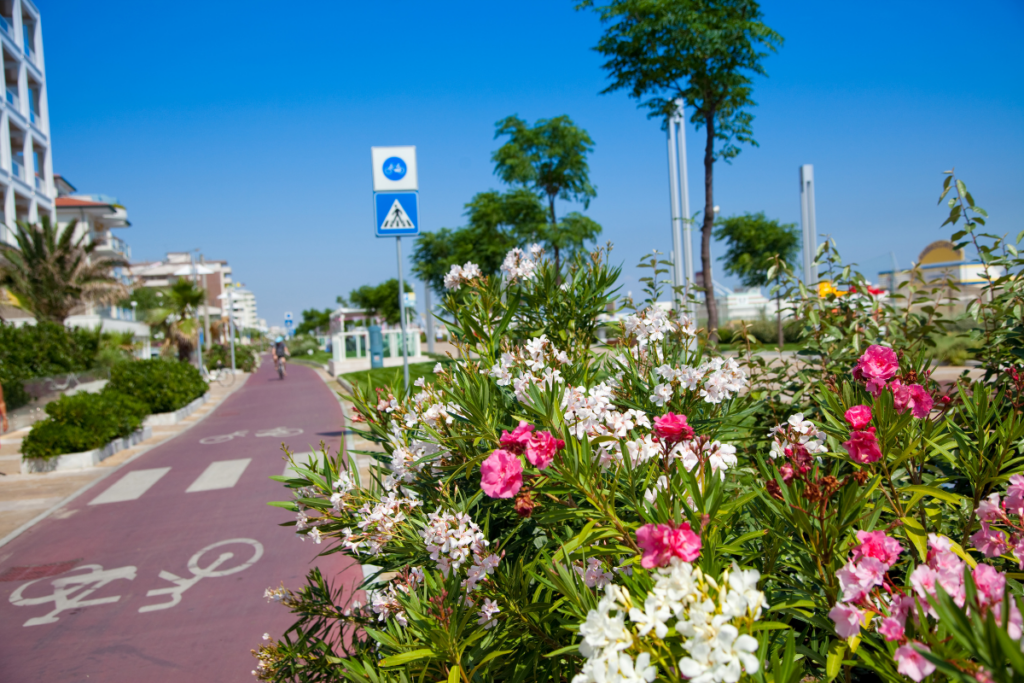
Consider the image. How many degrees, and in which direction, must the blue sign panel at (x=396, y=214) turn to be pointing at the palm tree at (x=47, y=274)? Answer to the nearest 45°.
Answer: approximately 135° to its right

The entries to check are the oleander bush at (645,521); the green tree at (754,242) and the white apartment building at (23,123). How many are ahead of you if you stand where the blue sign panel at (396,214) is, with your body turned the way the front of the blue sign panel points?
1

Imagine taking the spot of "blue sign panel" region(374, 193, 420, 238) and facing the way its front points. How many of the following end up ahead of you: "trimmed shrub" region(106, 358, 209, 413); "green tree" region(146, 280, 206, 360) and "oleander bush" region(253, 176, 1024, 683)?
1

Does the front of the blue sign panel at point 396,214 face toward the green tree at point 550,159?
no

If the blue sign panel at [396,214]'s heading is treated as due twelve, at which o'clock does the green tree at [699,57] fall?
The green tree is roughly at 8 o'clock from the blue sign panel.

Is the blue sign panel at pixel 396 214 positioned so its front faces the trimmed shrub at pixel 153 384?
no

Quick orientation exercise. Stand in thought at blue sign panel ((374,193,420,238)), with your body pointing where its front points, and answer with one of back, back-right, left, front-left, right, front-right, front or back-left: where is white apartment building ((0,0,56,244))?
back-right

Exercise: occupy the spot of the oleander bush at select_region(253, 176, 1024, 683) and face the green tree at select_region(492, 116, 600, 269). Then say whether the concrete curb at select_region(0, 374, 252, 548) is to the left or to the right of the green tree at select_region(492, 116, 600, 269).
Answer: left

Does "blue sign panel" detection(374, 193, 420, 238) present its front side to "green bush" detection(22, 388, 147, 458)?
no

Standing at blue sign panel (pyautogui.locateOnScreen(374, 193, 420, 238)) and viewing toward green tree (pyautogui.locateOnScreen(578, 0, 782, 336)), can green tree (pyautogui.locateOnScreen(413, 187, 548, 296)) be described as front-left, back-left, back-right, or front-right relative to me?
front-left

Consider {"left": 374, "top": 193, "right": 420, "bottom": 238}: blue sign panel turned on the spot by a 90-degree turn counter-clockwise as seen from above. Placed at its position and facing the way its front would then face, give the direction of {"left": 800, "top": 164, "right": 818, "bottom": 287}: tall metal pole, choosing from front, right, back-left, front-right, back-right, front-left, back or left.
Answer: front-left

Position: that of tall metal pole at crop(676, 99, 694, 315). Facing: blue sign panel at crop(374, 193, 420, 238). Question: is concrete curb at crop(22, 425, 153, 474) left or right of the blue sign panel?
right

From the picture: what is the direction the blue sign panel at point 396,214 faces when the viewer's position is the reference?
facing the viewer

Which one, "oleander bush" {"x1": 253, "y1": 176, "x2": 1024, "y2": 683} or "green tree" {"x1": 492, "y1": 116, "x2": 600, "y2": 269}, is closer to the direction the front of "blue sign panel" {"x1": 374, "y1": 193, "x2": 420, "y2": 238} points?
the oleander bush

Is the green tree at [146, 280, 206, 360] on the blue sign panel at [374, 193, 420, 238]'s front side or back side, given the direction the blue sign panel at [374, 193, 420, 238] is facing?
on the back side

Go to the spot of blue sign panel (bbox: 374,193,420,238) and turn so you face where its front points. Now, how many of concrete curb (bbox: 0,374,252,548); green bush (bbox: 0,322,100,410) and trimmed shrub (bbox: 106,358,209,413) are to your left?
0
